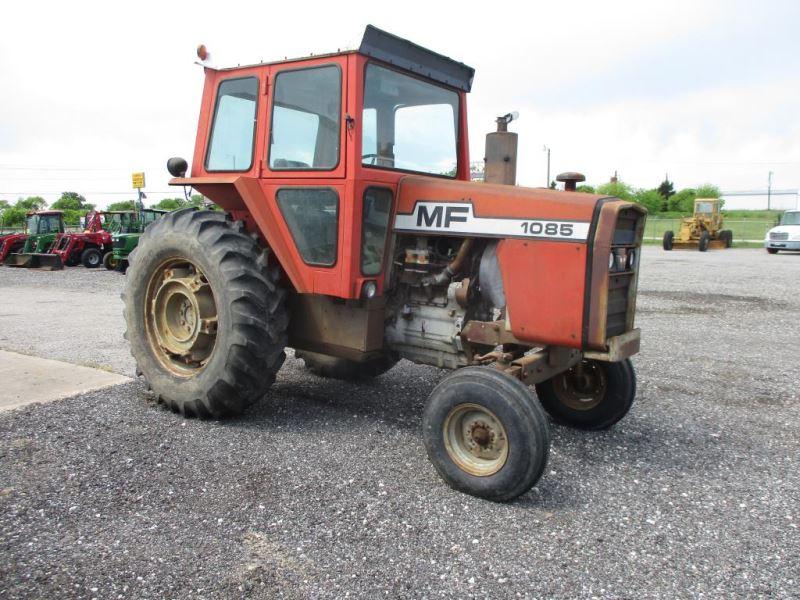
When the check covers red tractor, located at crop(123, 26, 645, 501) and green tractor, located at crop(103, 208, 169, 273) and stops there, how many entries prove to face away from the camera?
0

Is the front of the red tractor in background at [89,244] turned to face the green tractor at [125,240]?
no

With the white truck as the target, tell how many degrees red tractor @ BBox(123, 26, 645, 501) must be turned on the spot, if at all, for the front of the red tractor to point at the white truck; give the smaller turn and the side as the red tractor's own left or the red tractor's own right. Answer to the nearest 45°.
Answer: approximately 90° to the red tractor's own left

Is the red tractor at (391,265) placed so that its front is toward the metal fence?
no

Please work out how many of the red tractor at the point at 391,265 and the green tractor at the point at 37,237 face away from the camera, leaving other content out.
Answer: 0

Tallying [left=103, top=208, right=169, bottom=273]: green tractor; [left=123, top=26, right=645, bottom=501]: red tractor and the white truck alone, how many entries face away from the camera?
0

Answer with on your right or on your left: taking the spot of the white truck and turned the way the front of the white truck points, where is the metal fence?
on your right

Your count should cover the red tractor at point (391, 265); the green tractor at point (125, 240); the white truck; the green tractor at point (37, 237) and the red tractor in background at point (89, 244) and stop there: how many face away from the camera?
0

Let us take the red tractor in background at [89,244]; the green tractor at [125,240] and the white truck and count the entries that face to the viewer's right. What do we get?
0

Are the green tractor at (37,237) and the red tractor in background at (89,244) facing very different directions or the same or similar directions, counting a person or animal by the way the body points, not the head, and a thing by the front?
same or similar directions

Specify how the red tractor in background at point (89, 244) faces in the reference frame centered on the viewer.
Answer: facing the viewer and to the left of the viewer

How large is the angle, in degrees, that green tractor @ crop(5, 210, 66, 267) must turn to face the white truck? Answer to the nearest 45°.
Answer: approximately 135° to its left

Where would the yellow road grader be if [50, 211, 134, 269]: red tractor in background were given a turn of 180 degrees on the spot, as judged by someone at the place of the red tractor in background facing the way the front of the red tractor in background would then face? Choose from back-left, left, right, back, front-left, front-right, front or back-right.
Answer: front-right

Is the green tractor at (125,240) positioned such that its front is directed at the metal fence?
no

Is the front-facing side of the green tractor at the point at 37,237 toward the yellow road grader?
no

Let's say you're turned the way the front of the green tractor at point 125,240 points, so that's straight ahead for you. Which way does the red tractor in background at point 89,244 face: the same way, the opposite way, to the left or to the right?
the same way
